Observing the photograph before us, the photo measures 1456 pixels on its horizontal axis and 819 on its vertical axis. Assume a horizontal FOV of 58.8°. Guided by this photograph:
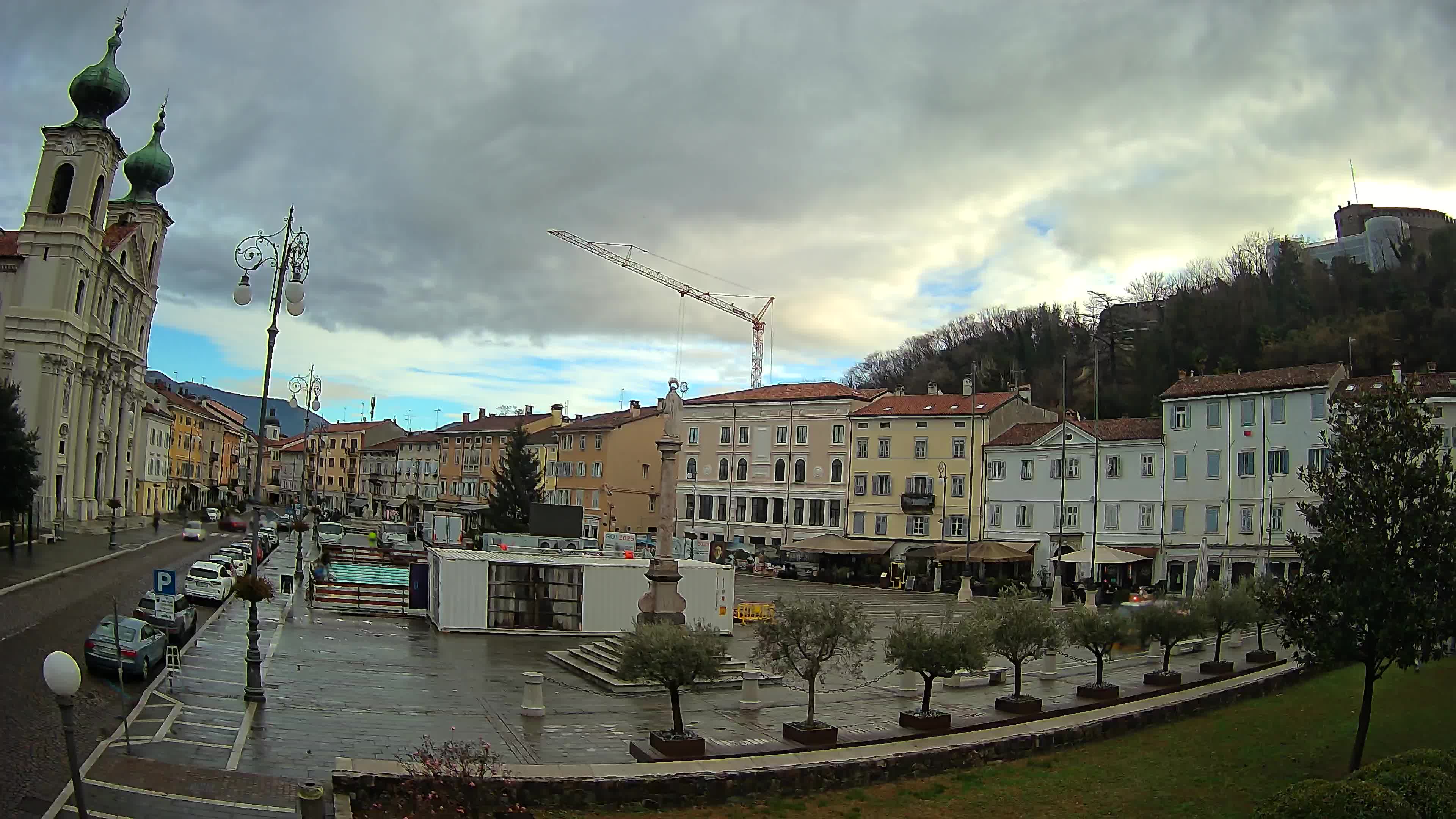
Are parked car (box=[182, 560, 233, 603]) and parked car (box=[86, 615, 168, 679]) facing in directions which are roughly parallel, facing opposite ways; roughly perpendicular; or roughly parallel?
roughly parallel

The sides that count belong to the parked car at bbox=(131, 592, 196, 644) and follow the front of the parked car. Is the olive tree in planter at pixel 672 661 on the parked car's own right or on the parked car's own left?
on the parked car's own right

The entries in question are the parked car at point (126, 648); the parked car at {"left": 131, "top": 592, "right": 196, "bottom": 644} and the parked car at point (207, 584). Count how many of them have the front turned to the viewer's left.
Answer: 0

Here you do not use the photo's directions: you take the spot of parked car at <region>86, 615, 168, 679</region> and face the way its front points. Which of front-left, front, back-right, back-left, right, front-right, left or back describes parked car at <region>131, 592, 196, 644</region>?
front-left

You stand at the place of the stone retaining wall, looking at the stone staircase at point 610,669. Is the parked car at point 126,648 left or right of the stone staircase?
left

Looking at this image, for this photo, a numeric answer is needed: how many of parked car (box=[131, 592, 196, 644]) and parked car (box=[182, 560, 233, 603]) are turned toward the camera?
0

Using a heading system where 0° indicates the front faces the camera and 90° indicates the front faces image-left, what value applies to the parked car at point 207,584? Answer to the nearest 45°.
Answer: approximately 225°

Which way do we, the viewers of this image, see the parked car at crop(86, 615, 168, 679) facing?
facing away from the viewer and to the right of the viewer

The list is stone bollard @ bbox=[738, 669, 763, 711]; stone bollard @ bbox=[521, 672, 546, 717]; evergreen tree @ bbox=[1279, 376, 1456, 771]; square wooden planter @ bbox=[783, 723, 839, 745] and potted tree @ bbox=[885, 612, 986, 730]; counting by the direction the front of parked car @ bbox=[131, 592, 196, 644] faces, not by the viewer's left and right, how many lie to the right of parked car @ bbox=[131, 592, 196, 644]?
5

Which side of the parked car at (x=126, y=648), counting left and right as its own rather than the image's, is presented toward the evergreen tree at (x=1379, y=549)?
right

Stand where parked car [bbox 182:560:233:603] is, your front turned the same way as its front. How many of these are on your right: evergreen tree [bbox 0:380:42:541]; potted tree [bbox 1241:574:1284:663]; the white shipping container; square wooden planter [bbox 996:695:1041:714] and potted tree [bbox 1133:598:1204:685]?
4

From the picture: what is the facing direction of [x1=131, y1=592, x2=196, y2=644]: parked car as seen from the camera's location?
facing away from the viewer and to the right of the viewer

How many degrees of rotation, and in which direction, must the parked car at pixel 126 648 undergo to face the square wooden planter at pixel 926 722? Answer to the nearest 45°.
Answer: approximately 90° to its right

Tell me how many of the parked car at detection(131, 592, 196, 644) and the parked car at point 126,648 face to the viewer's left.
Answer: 0

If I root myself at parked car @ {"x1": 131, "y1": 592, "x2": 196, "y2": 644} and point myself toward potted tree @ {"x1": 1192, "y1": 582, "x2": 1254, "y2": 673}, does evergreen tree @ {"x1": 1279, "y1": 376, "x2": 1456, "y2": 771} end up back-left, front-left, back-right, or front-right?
front-right

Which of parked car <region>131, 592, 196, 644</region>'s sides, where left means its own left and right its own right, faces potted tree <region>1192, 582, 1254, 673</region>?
right
